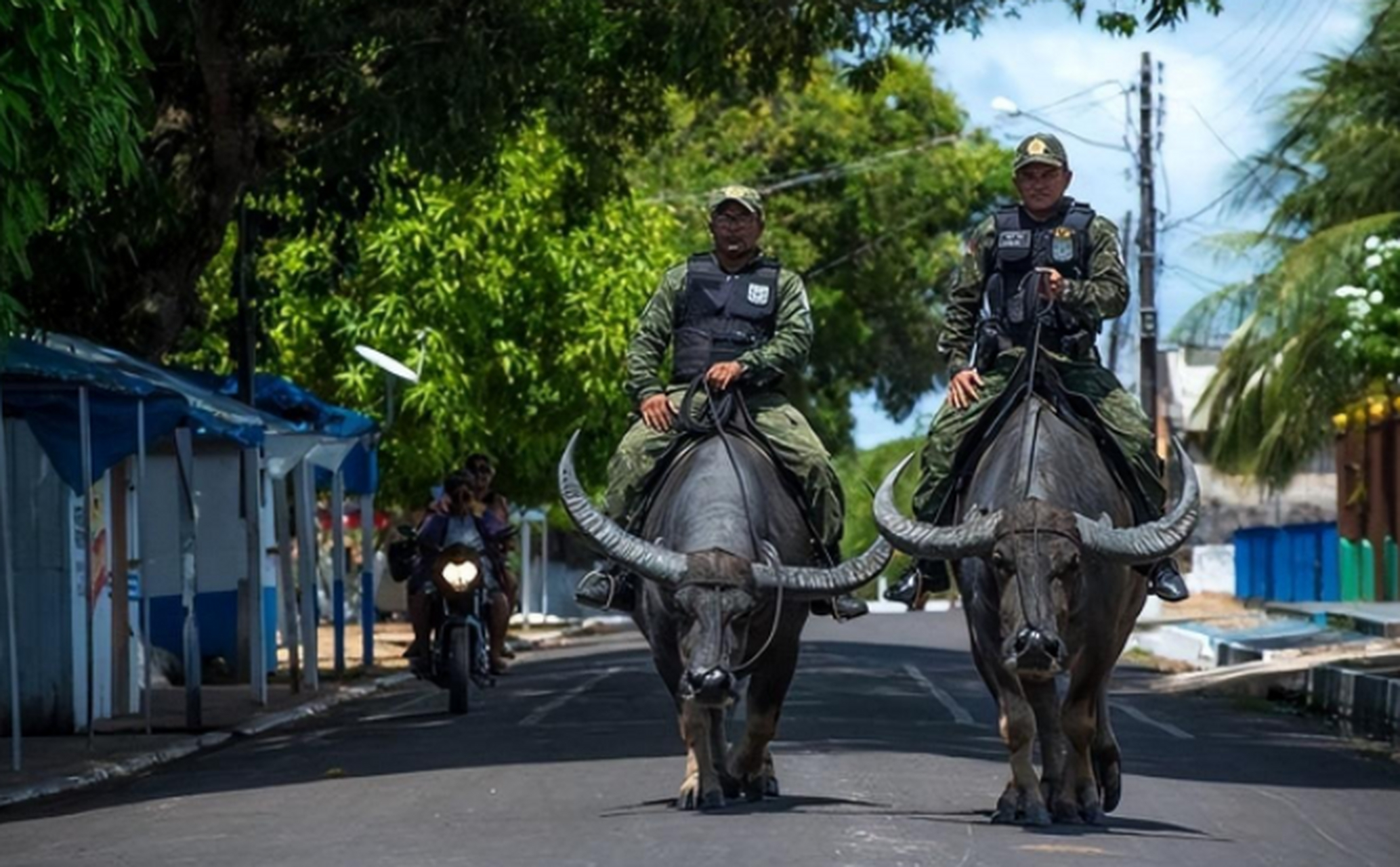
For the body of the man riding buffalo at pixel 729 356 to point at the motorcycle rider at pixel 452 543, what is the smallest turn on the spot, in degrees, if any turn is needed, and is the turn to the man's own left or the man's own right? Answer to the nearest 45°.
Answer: approximately 180°

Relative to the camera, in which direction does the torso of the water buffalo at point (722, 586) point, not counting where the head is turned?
toward the camera

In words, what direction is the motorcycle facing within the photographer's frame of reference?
facing the viewer

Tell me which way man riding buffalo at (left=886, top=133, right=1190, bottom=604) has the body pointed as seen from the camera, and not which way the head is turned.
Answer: toward the camera

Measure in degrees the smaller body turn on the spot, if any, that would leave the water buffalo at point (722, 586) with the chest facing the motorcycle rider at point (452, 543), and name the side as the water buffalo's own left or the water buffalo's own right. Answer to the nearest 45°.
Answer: approximately 180°

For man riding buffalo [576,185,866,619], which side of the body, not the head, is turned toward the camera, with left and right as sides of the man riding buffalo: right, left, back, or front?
front
